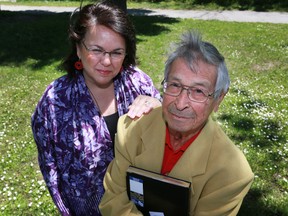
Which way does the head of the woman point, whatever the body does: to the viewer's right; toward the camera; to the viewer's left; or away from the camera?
toward the camera

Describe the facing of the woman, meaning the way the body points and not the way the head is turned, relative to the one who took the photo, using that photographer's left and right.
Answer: facing the viewer and to the right of the viewer
